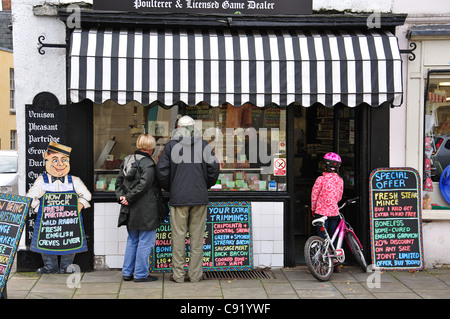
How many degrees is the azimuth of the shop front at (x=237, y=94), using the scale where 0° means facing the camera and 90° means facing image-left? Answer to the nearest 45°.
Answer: approximately 0°

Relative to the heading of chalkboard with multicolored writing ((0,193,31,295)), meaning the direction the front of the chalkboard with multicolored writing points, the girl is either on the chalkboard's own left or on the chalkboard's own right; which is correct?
on the chalkboard's own left

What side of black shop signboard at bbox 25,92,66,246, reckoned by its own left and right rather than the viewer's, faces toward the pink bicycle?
left

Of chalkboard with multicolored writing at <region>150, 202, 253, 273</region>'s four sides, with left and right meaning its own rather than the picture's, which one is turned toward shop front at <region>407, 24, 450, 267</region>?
left

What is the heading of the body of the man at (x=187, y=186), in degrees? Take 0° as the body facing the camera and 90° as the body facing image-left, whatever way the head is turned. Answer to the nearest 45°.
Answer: approximately 180°
